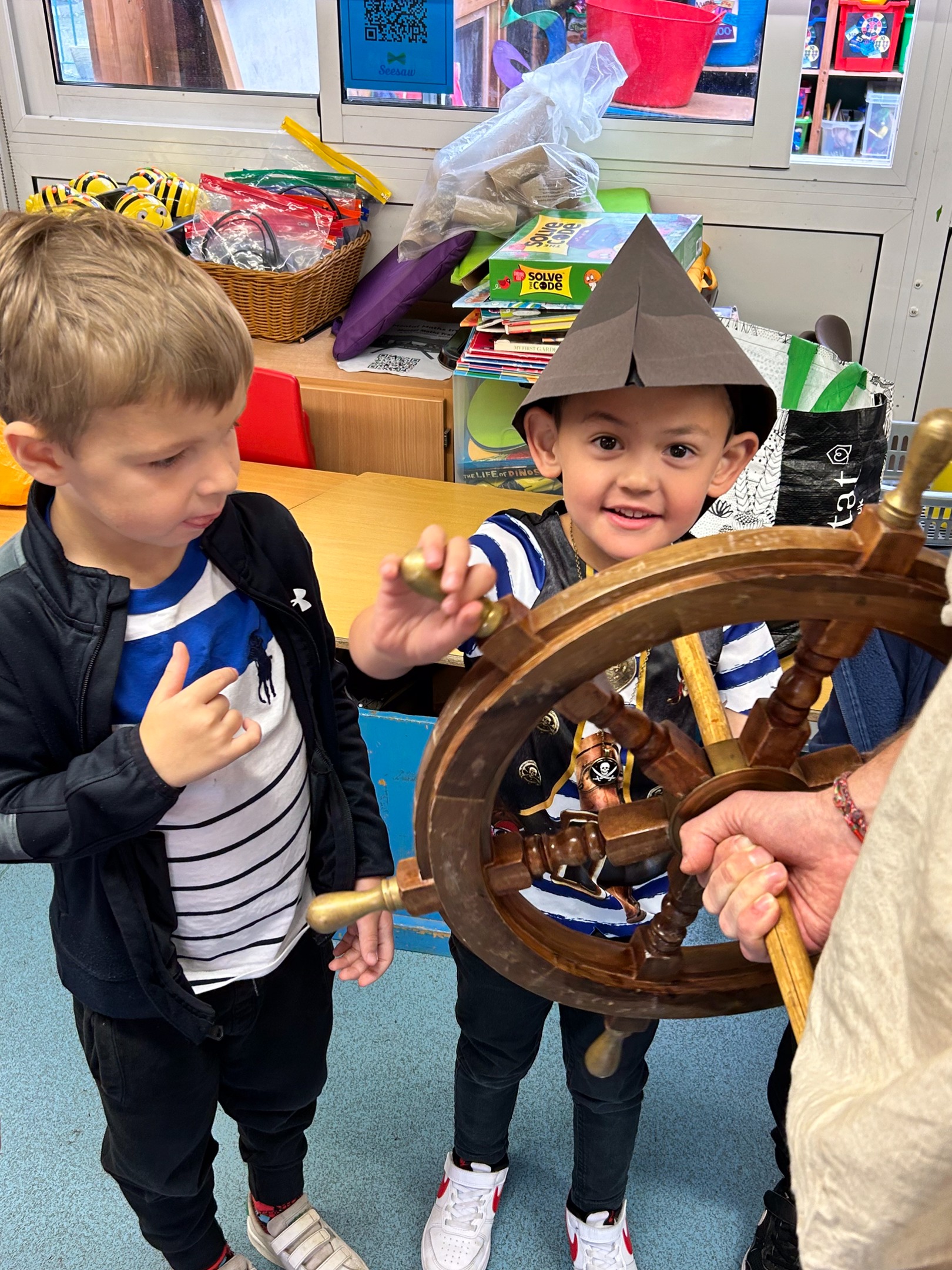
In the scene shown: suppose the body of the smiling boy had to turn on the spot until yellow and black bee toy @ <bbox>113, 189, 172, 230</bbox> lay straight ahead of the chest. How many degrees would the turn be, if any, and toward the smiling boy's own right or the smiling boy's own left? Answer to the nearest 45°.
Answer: approximately 135° to the smiling boy's own right

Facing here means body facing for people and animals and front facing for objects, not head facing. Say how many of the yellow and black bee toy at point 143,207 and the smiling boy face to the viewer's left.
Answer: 0

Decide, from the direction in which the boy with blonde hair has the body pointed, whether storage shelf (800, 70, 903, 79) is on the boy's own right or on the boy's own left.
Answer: on the boy's own left

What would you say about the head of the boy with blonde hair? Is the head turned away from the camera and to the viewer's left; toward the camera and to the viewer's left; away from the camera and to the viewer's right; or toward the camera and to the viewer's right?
toward the camera and to the viewer's right

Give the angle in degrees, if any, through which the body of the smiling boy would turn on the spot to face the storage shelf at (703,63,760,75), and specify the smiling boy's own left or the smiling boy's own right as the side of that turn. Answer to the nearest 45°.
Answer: approximately 180°

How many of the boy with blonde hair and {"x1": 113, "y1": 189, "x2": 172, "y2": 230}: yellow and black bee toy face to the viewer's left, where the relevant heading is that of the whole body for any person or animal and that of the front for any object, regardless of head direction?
0

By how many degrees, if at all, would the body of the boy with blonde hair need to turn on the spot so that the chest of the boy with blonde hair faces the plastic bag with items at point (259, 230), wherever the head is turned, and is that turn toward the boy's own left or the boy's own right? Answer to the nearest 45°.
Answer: approximately 135° to the boy's own left

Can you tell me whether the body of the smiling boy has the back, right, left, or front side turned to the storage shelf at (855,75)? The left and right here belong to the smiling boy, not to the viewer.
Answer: back

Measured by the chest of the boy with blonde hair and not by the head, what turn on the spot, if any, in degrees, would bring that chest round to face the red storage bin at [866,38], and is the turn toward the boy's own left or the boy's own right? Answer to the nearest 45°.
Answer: approximately 90° to the boy's own left

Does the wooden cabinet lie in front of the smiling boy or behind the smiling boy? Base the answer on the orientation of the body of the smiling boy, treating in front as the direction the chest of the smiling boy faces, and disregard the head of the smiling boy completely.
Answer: behind

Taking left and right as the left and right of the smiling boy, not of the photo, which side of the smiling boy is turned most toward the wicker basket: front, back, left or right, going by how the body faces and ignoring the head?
back

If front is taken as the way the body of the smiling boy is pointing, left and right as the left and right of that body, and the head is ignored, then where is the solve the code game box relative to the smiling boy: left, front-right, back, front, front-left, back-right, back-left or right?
back
